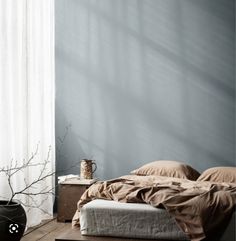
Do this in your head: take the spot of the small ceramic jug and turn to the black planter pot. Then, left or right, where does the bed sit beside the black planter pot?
left

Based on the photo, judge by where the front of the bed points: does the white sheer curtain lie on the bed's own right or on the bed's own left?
on the bed's own right

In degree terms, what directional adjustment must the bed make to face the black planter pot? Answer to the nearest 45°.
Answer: approximately 90° to its right

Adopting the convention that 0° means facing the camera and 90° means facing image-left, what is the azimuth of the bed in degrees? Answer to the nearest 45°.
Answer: approximately 0°

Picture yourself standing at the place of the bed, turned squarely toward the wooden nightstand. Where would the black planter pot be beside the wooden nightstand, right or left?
left

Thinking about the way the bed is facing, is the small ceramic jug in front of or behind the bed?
behind

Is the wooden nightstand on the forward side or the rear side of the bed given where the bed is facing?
on the rear side
